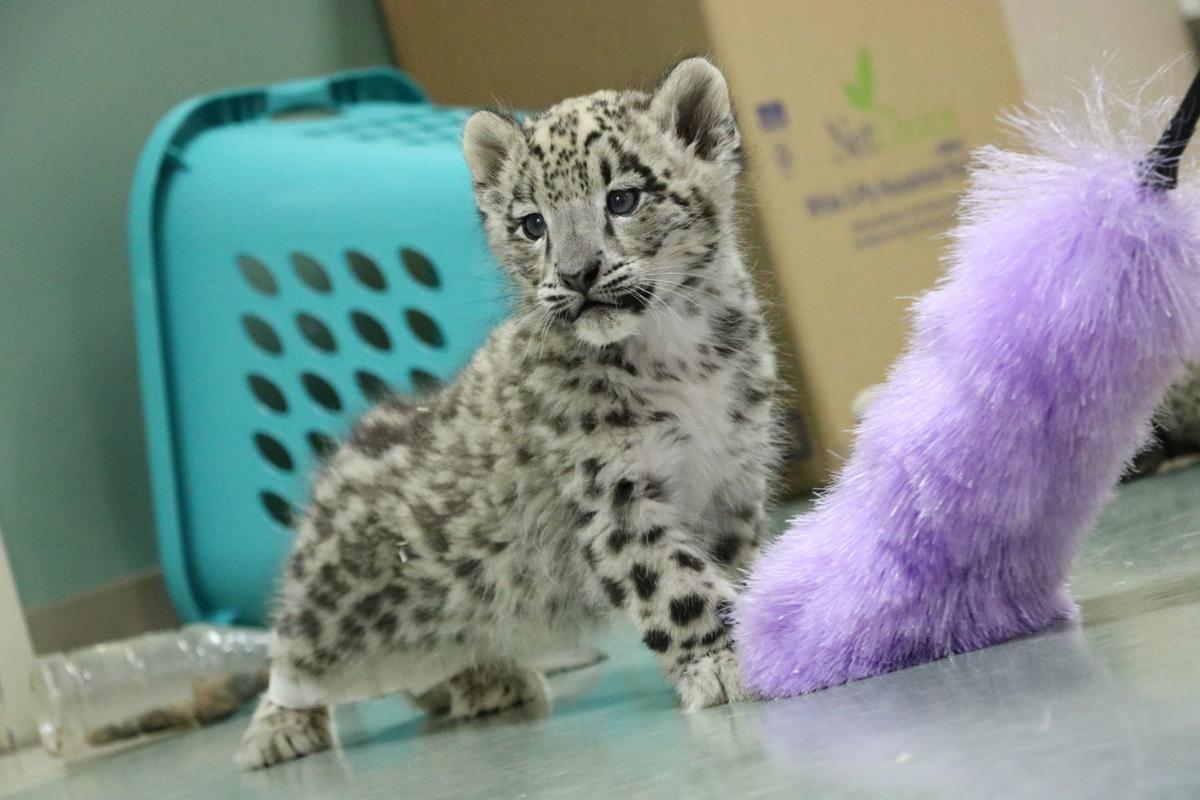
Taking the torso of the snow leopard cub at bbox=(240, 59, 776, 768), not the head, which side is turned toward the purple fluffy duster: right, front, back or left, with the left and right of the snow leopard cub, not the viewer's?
front

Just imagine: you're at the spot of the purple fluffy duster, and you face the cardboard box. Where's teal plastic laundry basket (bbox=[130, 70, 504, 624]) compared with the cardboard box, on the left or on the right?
left

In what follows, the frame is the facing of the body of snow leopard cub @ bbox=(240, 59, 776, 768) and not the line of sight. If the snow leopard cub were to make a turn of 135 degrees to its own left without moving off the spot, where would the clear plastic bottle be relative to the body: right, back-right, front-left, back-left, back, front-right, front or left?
front-left

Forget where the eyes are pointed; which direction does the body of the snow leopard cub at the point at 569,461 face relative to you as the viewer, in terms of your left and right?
facing the viewer and to the right of the viewer

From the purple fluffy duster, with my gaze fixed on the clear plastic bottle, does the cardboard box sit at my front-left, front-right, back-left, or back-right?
front-right

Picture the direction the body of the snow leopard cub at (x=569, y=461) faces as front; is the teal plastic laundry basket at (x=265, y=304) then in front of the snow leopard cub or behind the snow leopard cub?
behind

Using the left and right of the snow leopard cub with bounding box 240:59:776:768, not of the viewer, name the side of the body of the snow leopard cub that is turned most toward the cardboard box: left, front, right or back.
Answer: left
